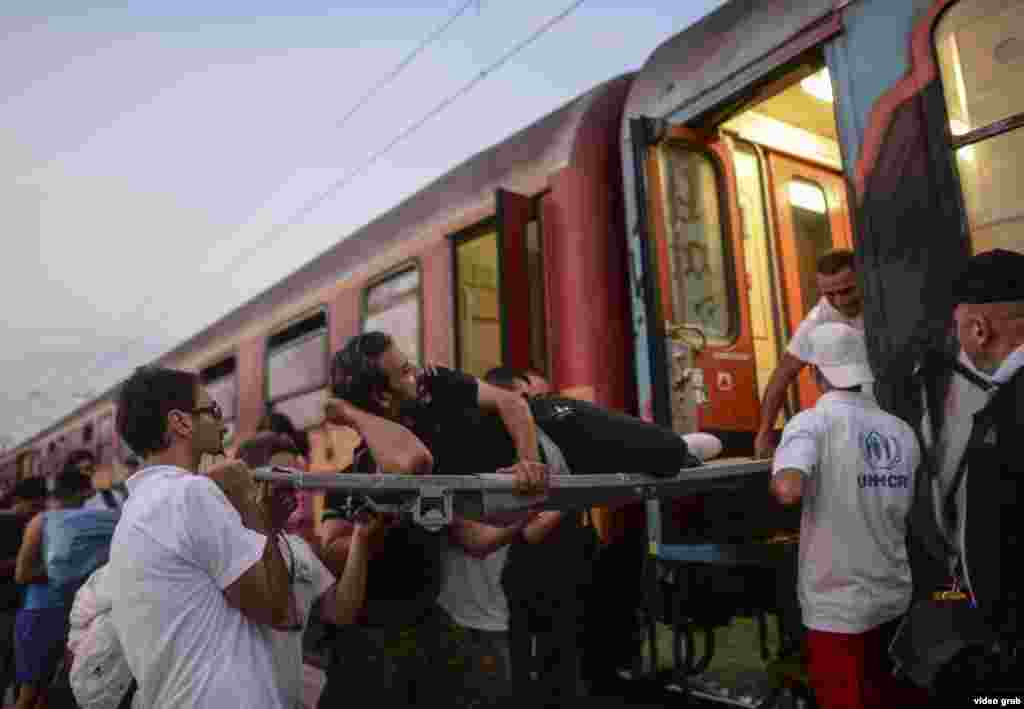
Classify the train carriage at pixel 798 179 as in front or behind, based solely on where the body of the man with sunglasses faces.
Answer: in front

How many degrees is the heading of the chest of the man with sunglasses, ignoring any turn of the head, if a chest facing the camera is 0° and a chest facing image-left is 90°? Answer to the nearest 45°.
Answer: approximately 225°
